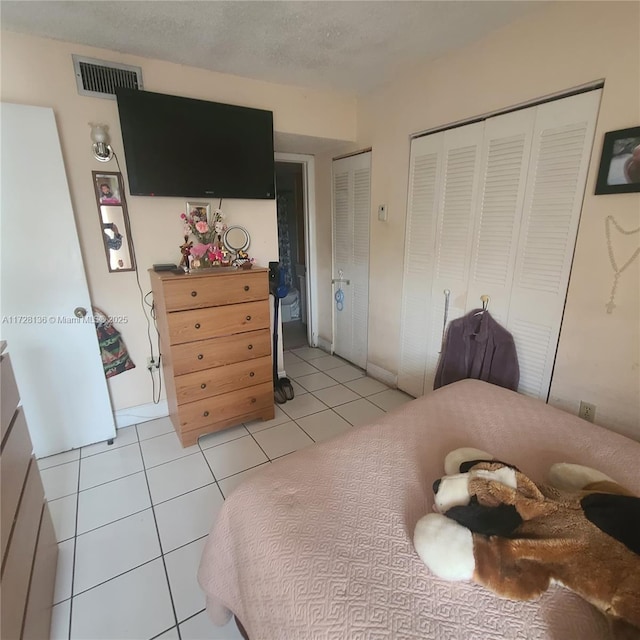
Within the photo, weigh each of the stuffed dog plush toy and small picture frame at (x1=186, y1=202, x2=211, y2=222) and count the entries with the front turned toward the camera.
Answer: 1

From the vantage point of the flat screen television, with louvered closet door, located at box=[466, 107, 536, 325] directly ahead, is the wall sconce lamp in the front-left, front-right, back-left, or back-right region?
back-right

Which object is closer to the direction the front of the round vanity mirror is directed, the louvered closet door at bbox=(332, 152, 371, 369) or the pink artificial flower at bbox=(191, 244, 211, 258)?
the pink artificial flower

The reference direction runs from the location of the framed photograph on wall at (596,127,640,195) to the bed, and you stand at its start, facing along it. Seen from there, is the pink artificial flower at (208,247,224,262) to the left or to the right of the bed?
right
